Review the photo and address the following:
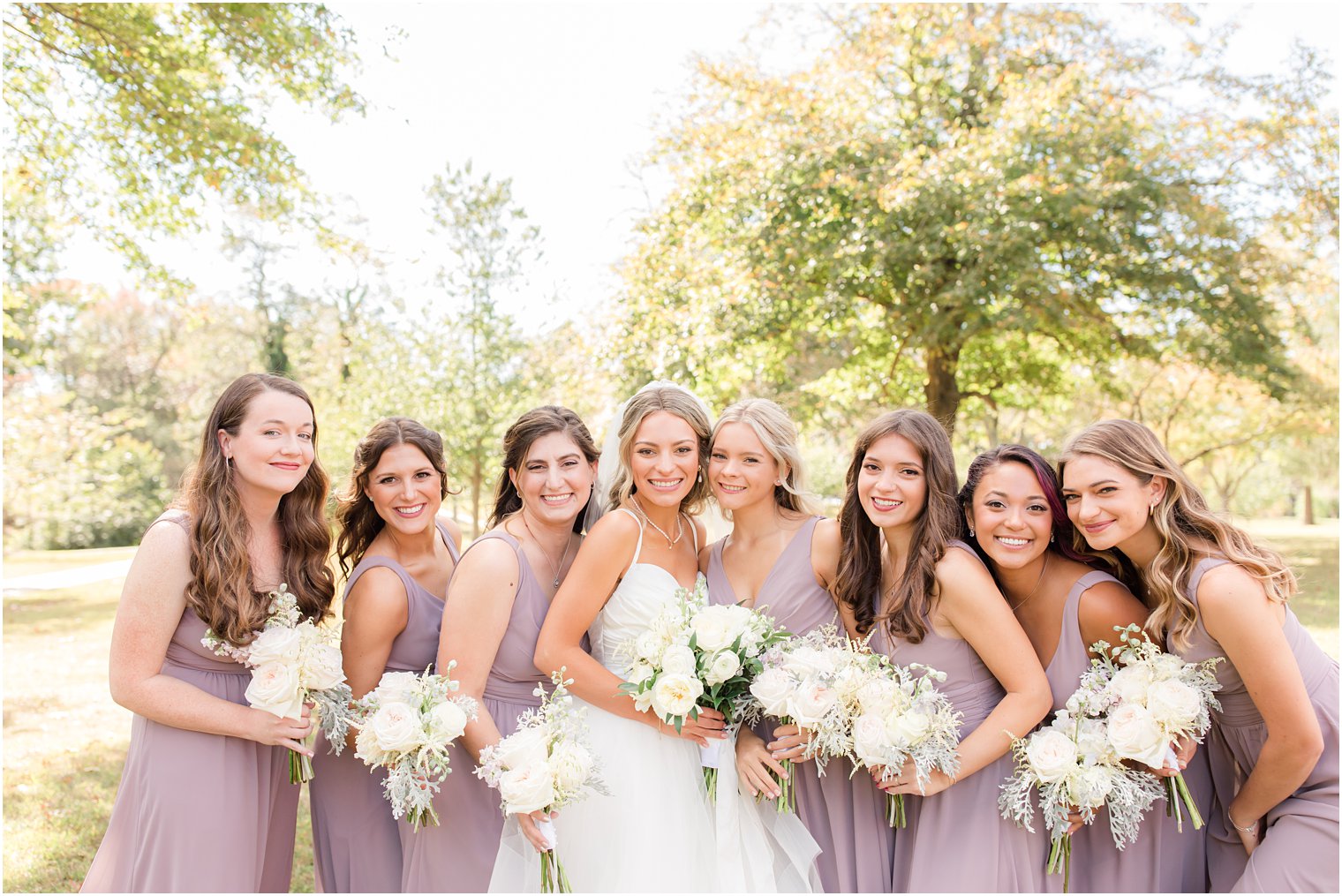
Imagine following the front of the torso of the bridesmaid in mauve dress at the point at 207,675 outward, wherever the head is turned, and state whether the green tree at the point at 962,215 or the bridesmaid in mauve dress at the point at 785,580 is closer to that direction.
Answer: the bridesmaid in mauve dress

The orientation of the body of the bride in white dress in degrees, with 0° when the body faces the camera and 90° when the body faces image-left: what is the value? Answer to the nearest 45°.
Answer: approximately 315°

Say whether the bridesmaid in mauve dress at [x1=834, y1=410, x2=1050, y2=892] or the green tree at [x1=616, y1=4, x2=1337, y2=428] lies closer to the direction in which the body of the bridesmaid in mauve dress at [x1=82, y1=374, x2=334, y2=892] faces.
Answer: the bridesmaid in mauve dress

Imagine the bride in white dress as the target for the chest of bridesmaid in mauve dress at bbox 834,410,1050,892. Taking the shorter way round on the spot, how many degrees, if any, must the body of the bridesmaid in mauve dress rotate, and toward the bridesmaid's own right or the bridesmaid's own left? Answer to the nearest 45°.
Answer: approximately 45° to the bridesmaid's own right

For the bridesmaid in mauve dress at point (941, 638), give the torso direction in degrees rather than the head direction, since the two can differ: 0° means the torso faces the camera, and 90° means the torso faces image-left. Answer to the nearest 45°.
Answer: approximately 45°

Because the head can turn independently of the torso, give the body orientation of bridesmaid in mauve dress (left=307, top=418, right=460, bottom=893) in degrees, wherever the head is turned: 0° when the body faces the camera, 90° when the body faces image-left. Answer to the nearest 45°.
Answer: approximately 315°
